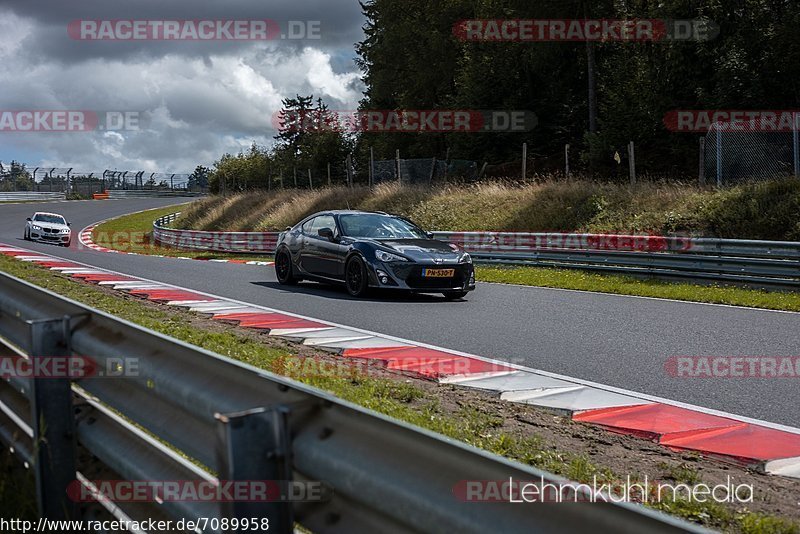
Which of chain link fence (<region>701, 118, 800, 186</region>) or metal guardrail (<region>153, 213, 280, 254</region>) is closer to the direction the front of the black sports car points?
the chain link fence

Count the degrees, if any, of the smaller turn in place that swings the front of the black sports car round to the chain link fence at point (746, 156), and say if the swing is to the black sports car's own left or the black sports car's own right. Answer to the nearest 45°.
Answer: approximately 90° to the black sports car's own left

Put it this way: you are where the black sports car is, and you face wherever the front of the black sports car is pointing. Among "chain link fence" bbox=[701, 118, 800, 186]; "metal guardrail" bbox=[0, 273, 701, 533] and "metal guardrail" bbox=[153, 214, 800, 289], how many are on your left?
2

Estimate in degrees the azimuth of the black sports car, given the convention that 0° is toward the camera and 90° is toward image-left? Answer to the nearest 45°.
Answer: approximately 315°

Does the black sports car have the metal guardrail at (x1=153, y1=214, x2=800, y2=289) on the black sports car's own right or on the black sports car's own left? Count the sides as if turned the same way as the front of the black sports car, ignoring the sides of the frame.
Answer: on the black sports car's own left

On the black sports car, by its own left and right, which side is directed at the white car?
back

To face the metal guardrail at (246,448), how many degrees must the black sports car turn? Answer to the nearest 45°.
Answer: approximately 45° to its right
